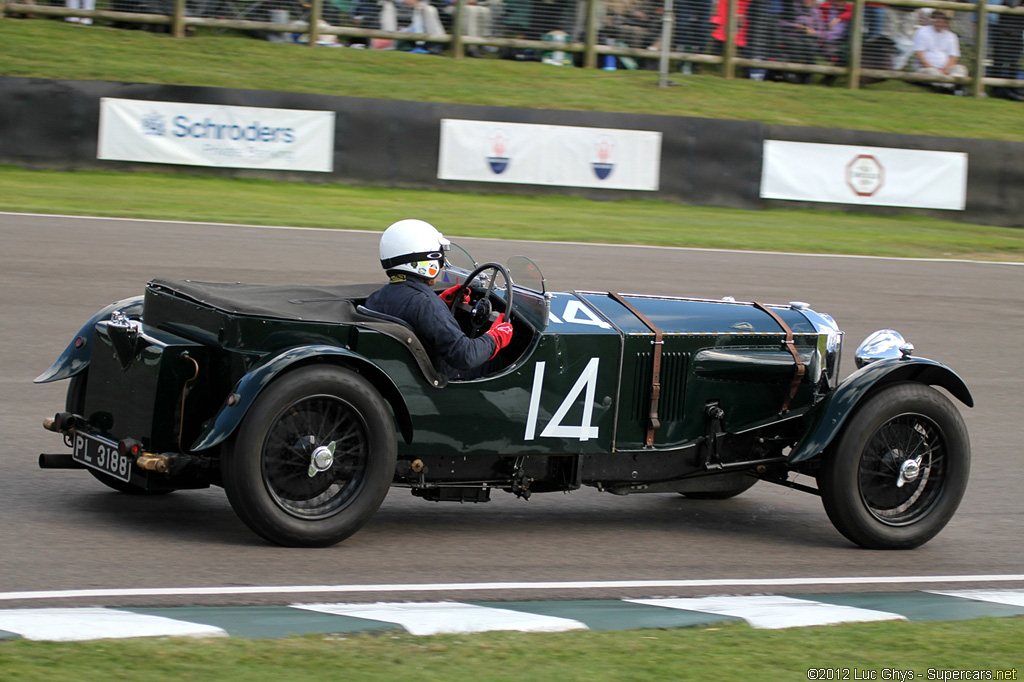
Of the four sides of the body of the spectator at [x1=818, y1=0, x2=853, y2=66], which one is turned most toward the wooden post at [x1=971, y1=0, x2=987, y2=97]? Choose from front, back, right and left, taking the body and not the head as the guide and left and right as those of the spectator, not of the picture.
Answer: left

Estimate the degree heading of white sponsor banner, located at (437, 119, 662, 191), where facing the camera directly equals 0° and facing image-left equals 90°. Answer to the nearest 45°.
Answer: approximately 0°

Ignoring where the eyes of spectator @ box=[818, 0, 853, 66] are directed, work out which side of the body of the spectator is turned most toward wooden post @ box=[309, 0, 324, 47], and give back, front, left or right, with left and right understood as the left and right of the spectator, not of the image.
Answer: right

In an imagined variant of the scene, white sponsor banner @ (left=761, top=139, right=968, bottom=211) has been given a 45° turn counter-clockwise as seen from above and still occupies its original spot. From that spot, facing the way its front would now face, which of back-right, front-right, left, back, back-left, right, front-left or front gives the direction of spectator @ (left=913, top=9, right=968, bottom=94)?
back-left

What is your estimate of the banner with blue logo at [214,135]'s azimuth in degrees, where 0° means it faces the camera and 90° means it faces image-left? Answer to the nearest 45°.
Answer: approximately 0°

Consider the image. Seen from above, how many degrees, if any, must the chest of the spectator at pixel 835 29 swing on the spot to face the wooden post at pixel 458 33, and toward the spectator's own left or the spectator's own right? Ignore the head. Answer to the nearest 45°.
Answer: approximately 90° to the spectator's own right

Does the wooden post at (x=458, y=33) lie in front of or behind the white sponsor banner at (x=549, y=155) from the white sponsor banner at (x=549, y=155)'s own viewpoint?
behind

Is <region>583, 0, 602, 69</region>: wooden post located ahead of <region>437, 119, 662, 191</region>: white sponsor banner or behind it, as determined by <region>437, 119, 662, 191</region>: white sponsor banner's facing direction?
behind

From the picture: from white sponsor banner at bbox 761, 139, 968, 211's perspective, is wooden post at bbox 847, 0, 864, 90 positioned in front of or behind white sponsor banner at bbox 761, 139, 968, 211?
behind
